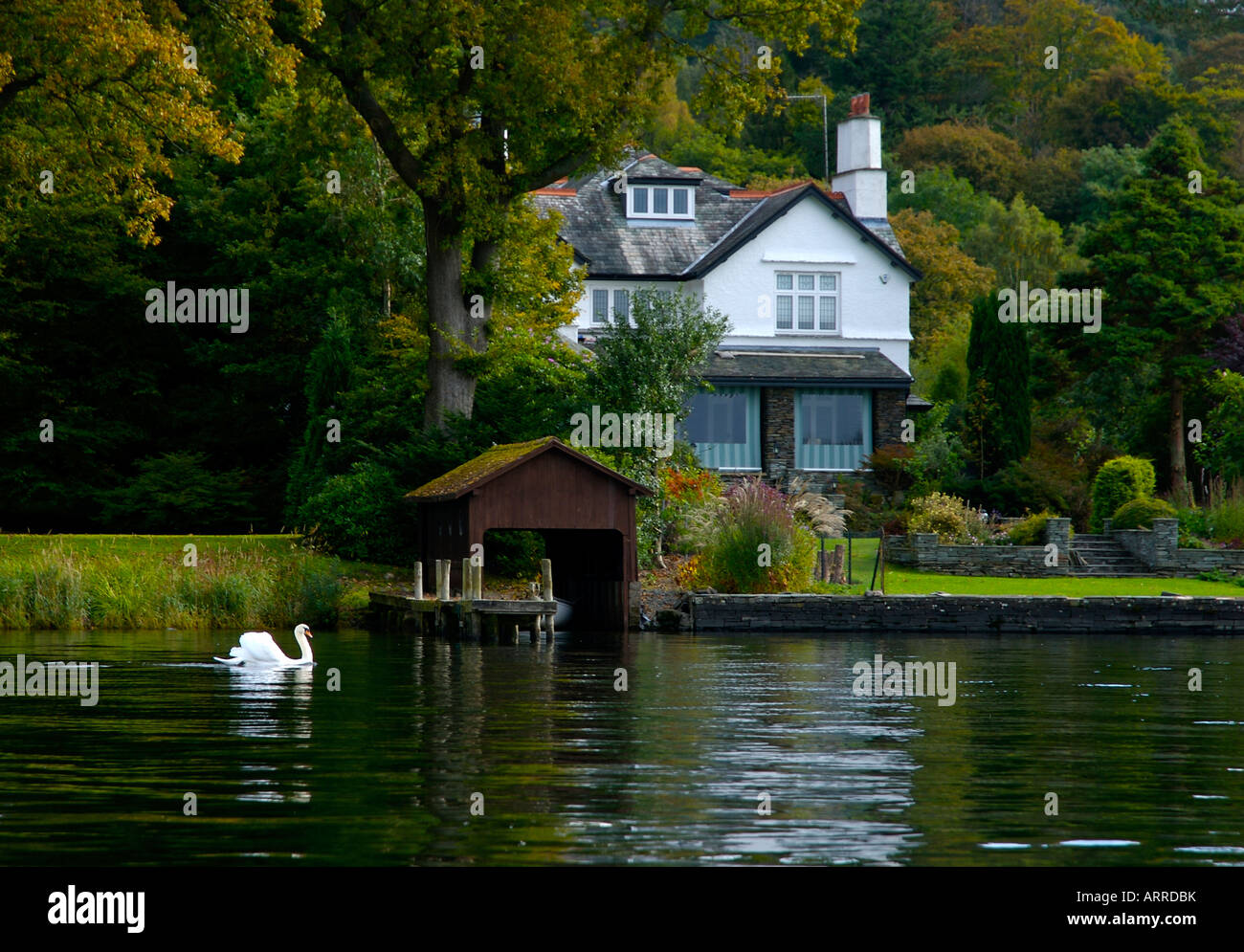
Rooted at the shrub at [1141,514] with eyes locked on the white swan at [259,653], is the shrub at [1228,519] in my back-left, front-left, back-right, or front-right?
back-left

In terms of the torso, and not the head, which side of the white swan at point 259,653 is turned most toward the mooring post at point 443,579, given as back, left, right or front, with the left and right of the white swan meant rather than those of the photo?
left

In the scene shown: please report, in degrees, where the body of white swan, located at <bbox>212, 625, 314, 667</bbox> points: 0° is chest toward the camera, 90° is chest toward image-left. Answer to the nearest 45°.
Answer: approximately 270°

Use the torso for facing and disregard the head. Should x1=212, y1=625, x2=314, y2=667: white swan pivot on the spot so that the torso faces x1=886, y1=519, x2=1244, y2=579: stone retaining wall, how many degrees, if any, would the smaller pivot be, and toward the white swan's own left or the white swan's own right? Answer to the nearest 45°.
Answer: approximately 45° to the white swan's own left

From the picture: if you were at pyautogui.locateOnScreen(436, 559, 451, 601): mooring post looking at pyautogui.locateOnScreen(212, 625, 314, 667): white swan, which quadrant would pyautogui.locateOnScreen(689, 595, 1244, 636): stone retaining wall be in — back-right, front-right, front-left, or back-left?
back-left

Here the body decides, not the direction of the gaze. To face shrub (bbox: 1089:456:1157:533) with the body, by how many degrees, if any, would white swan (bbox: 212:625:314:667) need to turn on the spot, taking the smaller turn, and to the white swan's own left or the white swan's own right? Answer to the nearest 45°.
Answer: approximately 45° to the white swan's own left

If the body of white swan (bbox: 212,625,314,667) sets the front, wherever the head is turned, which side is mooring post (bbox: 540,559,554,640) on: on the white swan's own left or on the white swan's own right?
on the white swan's own left

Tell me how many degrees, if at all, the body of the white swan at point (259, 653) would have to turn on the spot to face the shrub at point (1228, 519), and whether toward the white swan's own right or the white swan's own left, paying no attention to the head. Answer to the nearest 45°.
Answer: approximately 45° to the white swan's own left
